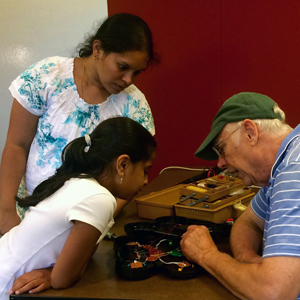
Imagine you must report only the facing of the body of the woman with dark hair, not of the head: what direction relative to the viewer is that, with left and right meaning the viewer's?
facing the viewer and to the right of the viewer

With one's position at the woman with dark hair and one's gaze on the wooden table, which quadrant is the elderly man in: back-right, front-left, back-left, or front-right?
front-left

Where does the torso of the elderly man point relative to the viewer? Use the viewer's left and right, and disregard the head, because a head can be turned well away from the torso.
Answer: facing to the left of the viewer

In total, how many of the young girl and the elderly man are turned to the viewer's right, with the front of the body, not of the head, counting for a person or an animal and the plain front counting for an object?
1

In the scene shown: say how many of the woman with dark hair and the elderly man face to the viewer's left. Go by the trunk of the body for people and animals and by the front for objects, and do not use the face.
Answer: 1

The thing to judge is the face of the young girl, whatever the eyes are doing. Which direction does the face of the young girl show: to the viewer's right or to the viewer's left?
to the viewer's right

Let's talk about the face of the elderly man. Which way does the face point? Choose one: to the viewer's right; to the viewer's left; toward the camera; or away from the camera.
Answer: to the viewer's left

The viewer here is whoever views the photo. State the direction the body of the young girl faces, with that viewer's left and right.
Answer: facing to the right of the viewer

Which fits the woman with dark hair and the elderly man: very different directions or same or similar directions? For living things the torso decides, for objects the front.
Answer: very different directions

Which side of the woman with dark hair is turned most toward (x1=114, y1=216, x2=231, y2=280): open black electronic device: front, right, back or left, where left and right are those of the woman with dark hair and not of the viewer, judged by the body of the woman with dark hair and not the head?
front
